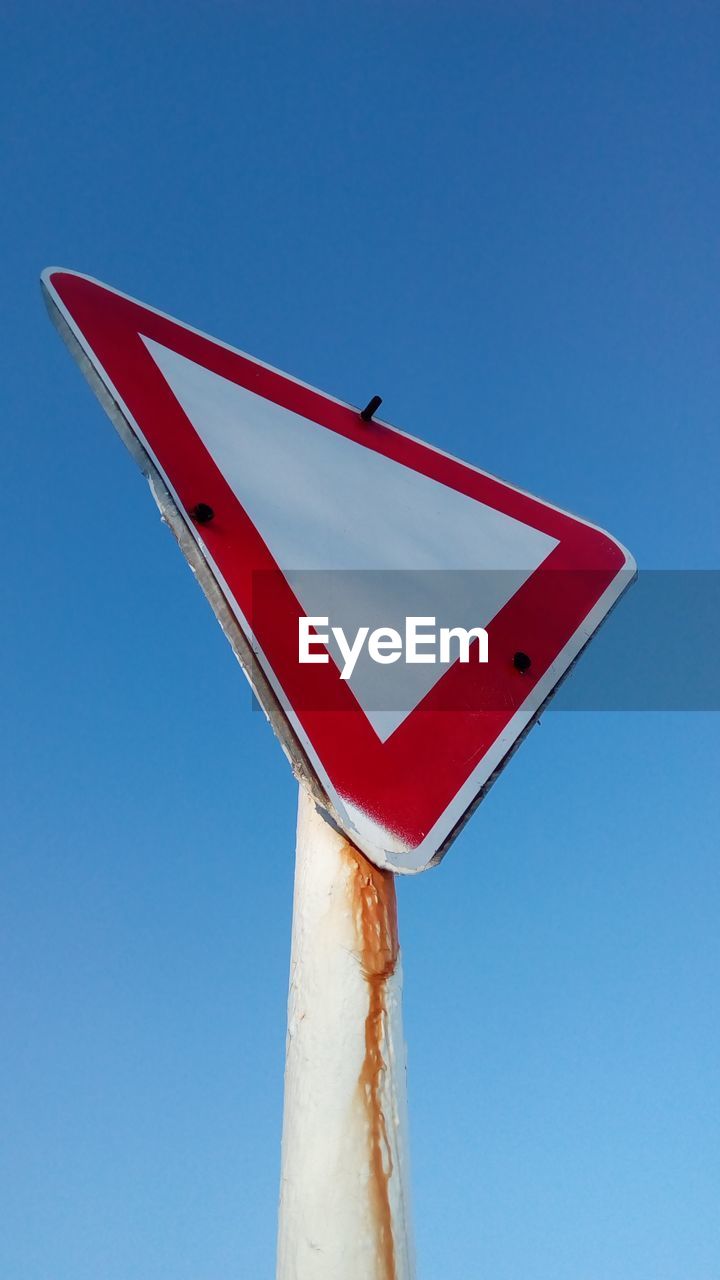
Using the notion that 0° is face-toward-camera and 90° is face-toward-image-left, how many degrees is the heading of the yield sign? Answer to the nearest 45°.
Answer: approximately 315°
